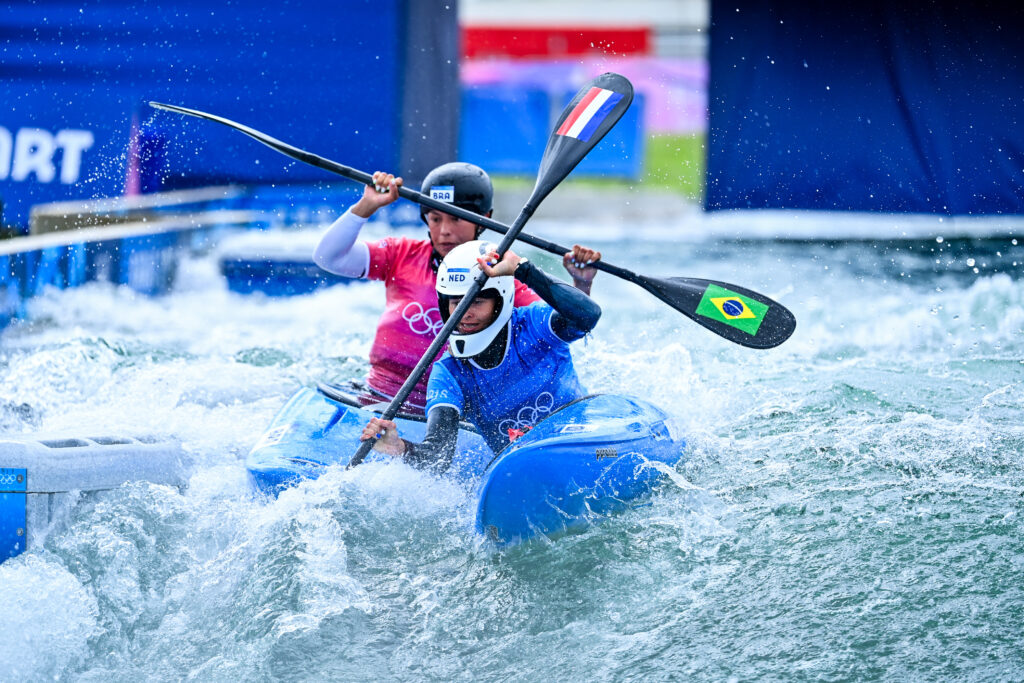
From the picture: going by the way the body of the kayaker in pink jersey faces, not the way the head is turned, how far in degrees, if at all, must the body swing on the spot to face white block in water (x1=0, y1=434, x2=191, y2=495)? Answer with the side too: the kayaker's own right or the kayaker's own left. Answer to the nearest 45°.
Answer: approximately 45° to the kayaker's own right

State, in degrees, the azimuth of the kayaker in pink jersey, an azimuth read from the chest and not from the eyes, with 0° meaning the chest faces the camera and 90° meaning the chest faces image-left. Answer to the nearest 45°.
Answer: approximately 0°

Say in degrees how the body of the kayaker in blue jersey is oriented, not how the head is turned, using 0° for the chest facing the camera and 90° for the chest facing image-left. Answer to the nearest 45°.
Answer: approximately 0°

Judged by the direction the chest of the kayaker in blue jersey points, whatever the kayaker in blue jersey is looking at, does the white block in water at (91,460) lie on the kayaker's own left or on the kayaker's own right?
on the kayaker's own right

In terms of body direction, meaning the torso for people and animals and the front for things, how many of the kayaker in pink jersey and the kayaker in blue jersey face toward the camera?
2
